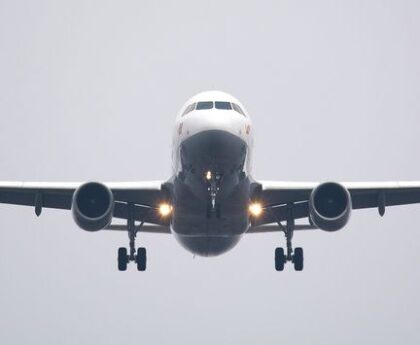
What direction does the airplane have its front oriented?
toward the camera
